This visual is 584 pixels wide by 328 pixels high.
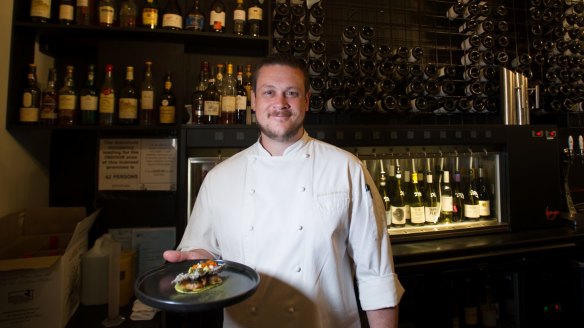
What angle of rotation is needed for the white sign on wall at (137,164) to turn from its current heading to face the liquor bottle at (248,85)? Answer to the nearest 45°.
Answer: approximately 45° to its left

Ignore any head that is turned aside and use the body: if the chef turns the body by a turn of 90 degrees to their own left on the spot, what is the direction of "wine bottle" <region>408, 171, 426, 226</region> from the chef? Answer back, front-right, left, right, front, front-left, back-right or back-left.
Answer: front-left

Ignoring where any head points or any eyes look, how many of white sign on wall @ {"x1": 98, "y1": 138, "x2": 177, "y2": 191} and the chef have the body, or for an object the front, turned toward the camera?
2

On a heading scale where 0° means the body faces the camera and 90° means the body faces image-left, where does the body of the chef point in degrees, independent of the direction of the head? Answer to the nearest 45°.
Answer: approximately 0°

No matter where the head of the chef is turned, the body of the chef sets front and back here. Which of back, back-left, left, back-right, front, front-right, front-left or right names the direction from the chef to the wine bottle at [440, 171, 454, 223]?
back-left

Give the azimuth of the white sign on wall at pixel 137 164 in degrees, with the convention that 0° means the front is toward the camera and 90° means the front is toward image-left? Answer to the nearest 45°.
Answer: approximately 0°

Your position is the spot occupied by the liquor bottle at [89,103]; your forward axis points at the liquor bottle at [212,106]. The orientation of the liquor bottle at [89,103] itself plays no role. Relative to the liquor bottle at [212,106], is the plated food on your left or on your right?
right

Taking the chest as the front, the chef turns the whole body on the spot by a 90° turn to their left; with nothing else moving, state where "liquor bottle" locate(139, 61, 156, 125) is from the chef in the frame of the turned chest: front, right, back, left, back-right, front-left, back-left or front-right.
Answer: back-left
